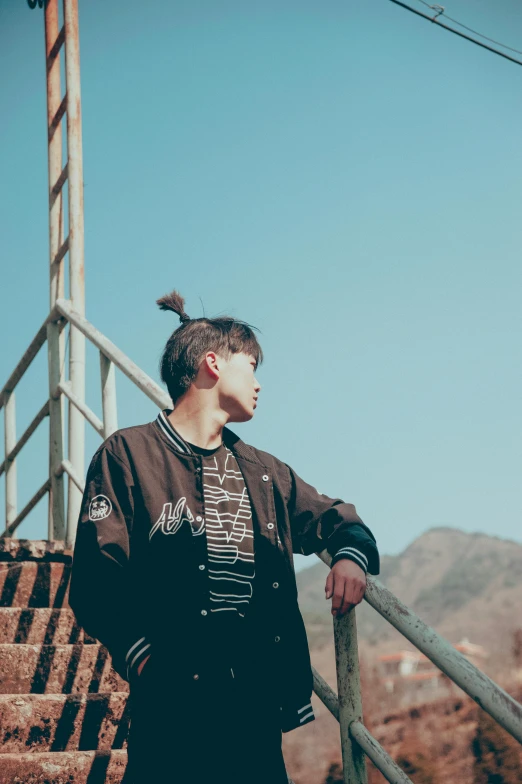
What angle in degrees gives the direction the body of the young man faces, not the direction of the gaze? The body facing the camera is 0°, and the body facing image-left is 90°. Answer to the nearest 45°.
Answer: approximately 315°

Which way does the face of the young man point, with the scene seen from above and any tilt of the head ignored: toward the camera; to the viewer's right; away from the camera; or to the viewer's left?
to the viewer's right
